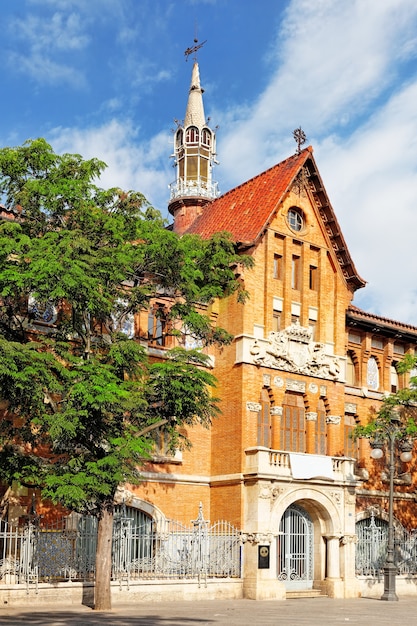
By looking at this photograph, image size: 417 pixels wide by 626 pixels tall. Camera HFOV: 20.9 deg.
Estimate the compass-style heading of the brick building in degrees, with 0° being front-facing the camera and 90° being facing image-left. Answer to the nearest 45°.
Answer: approximately 315°

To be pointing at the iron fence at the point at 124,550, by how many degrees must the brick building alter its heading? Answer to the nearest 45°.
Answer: approximately 90° to its right

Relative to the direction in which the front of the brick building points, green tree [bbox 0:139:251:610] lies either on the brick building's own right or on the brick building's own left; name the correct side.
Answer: on the brick building's own right
